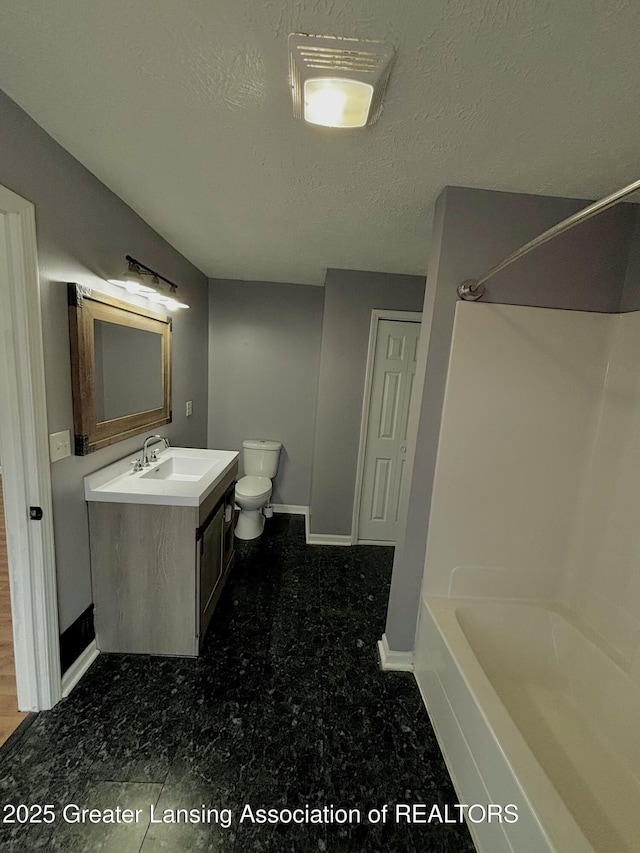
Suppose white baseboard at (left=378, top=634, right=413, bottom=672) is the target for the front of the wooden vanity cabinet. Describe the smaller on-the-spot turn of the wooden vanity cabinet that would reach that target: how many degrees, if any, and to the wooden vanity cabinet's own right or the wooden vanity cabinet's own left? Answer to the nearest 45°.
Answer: approximately 45° to the wooden vanity cabinet's own right

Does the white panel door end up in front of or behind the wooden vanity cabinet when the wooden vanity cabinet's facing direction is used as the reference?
in front

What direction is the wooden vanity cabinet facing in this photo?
to the viewer's right

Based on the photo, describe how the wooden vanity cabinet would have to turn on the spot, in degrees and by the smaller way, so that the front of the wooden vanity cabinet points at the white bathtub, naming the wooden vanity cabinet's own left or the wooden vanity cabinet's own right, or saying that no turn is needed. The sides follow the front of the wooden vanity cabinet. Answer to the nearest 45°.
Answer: approximately 45° to the wooden vanity cabinet's own right

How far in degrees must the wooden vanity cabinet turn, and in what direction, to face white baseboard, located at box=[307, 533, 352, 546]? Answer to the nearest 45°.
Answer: approximately 45° to its left

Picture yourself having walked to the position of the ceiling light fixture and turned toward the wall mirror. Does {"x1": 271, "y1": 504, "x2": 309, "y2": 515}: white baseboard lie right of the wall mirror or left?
right
